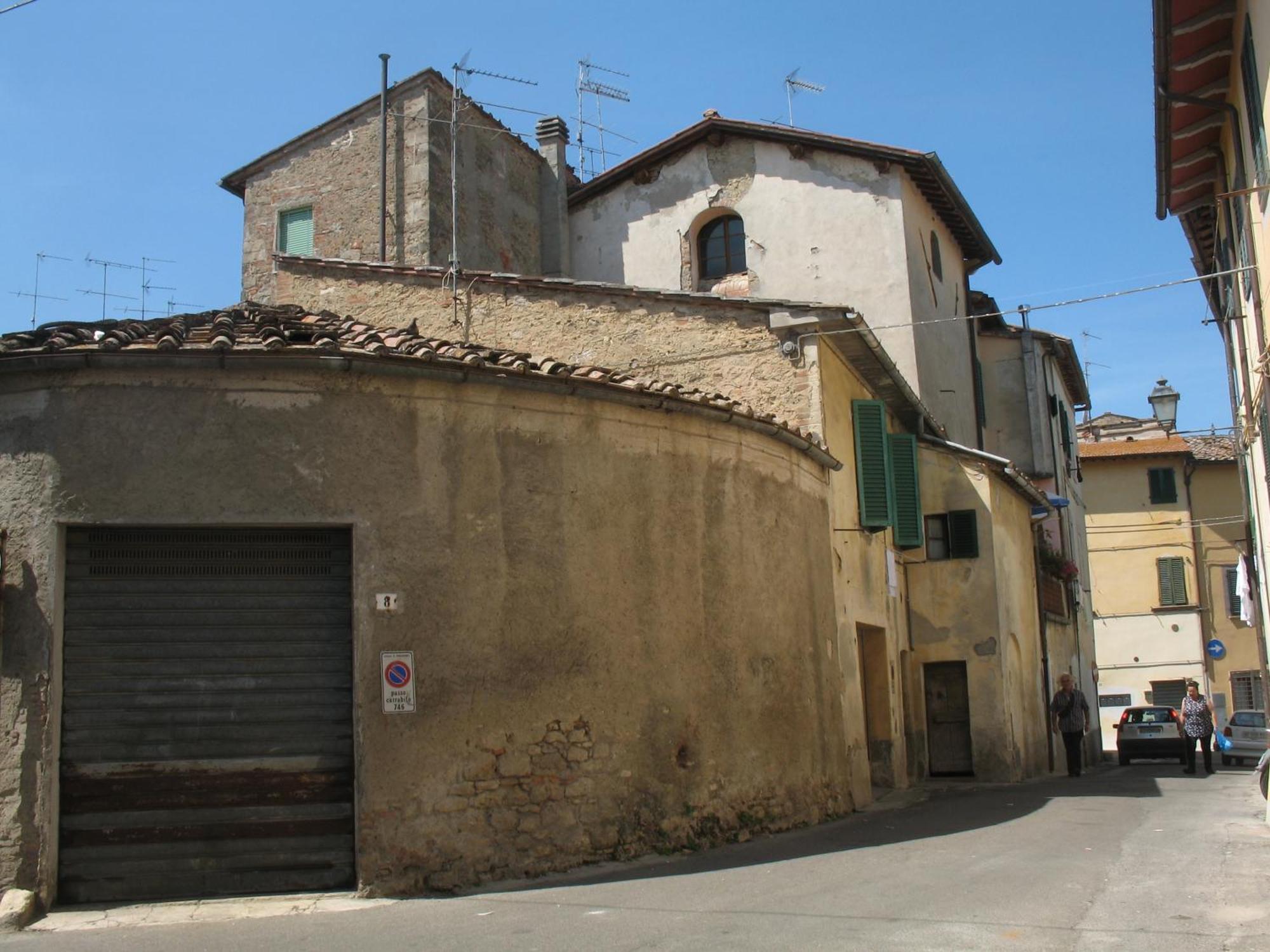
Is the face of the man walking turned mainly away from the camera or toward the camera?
toward the camera

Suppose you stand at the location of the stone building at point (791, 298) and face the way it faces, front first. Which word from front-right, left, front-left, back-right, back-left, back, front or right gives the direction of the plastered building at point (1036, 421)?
left

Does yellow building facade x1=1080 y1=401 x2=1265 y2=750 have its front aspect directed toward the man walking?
yes

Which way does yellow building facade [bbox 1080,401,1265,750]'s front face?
toward the camera

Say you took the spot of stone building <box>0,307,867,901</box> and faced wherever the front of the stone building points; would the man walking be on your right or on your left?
on your left

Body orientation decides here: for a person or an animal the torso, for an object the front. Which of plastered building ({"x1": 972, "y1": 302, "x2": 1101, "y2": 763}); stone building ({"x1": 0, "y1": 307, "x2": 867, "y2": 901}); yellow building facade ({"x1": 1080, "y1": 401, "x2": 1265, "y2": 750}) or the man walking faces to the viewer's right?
plastered building ({"x1": 972, "y1": 302, "x2": 1101, "y2": 763})

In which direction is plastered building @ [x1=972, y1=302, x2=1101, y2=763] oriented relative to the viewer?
to the viewer's right

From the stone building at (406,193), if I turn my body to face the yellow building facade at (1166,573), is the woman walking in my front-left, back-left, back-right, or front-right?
front-right

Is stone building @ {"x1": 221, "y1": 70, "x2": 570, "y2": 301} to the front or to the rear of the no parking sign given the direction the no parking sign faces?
to the rear

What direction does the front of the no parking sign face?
toward the camera

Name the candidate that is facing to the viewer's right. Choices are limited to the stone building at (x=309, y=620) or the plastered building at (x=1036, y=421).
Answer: the plastered building at (x=1036, y=421)

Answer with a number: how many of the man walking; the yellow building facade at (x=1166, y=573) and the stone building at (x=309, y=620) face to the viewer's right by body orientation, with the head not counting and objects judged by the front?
0

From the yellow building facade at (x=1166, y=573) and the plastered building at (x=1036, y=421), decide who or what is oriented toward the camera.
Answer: the yellow building facade

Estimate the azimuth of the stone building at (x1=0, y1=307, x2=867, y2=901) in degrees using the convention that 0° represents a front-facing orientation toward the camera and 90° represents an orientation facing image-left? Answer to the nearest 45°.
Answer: approximately 0°

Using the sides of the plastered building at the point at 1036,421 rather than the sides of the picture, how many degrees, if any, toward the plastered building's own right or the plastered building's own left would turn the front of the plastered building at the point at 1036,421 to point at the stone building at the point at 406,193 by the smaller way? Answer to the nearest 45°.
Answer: approximately 135° to the plastered building's own right

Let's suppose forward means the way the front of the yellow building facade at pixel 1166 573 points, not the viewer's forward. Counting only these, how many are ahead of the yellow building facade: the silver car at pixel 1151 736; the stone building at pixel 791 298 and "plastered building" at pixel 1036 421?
3

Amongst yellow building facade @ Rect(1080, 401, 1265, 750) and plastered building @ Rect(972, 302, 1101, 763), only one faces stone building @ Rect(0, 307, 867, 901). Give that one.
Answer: the yellow building facade
